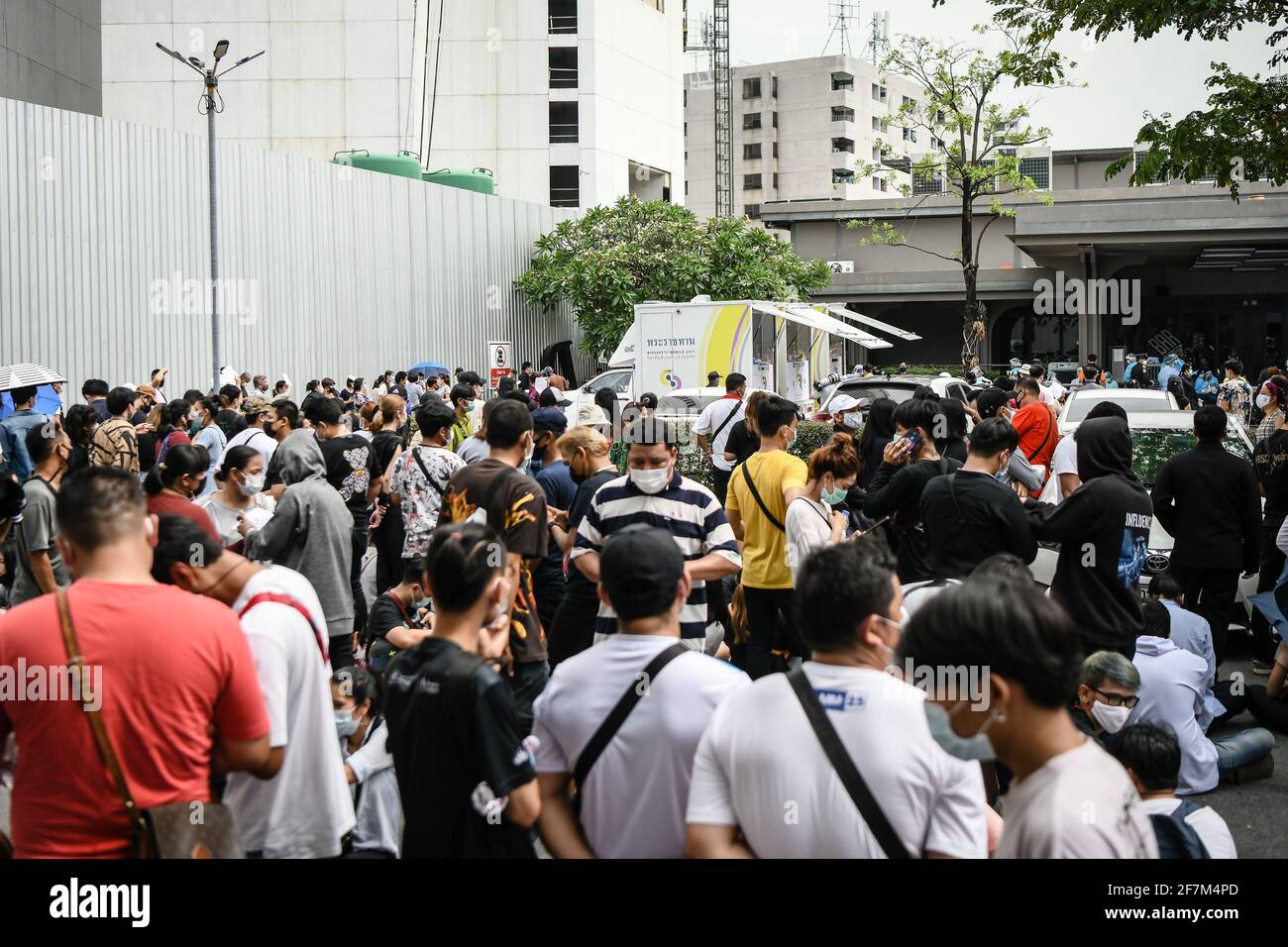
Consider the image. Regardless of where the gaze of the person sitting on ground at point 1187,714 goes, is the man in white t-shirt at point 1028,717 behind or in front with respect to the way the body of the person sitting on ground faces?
behind

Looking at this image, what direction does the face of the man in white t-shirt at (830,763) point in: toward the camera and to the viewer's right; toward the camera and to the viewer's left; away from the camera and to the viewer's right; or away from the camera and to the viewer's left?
away from the camera and to the viewer's right

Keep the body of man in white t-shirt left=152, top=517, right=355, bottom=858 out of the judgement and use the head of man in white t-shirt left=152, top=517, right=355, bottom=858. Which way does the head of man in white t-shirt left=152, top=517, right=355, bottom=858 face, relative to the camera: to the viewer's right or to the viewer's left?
to the viewer's left

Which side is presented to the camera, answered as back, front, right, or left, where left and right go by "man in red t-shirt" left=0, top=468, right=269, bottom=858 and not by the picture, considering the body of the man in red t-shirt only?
back

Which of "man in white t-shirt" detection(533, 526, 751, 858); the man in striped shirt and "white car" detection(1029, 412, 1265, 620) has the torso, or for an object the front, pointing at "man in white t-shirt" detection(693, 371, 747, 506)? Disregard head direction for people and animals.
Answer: "man in white t-shirt" detection(533, 526, 751, 858)

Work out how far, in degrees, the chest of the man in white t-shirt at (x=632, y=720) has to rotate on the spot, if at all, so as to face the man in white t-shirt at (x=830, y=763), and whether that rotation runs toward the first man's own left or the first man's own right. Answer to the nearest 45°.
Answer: approximately 135° to the first man's own right

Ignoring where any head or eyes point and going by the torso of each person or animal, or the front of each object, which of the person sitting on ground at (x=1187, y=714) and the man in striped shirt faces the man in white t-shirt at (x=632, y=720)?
the man in striped shirt

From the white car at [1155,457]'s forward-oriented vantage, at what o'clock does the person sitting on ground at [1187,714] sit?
The person sitting on ground is roughly at 12 o'clock from the white car.

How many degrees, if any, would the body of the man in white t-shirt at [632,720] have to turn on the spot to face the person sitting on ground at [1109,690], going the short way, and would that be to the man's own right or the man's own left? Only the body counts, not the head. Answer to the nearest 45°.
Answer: approximately 45° to the man's own right

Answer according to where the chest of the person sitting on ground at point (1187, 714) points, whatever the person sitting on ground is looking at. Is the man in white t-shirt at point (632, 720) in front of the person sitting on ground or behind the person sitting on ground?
behind

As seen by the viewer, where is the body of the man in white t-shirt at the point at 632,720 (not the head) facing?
away from the camera

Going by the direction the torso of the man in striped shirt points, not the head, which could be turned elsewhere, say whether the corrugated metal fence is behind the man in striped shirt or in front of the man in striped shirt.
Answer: behind

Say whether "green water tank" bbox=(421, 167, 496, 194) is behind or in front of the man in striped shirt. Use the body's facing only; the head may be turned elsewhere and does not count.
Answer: behind
